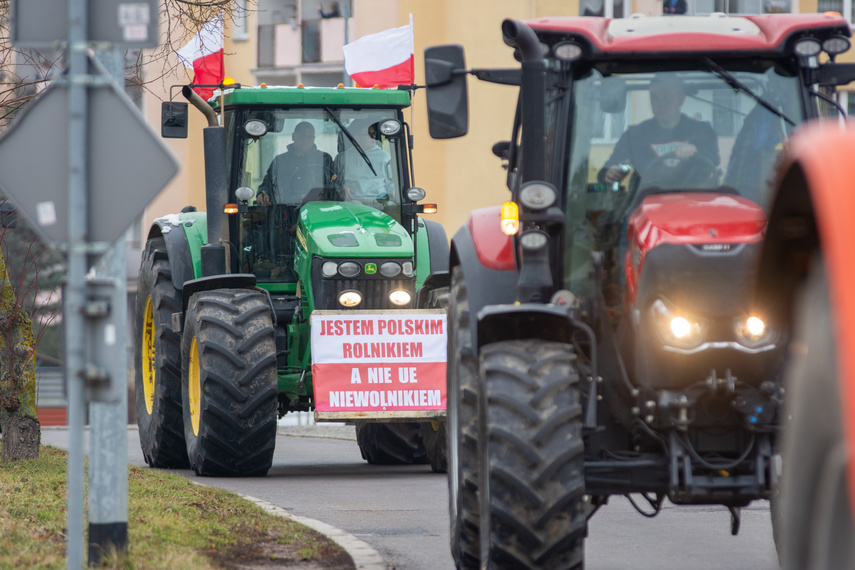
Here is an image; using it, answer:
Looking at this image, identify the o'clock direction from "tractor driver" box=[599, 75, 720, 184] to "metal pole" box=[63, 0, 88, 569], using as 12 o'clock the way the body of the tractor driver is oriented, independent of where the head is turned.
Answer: The metal pole is roughly at 2 o'clock from the tractor driver.

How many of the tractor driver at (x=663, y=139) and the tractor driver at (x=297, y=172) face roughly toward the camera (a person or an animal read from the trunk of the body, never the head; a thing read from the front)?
2

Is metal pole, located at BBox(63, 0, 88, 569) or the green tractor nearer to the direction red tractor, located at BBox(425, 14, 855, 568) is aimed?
the metal pole

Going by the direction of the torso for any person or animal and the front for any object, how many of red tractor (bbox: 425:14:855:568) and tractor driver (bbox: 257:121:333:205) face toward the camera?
2

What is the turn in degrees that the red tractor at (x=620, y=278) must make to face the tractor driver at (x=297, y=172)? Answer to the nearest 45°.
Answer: approximately 135° to its right

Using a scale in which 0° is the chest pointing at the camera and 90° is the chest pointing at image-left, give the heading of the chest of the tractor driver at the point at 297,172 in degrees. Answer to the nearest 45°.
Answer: approximately 0°

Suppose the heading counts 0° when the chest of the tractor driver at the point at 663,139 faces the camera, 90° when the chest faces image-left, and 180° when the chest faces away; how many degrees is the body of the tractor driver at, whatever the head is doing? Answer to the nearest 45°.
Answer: approximately 0°

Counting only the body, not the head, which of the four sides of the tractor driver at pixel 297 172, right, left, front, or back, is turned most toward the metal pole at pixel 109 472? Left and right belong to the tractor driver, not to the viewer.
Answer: front
